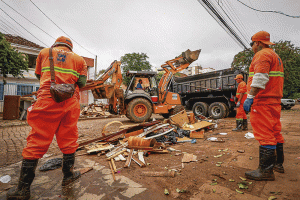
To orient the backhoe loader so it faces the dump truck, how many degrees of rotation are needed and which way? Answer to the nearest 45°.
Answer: approximately 45° to its left

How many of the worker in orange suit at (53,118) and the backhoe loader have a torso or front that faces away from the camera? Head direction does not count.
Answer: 1

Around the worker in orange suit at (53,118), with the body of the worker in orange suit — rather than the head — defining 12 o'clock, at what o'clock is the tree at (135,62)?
The tree is roughly at 1 o'clock from the worker in orange suit.

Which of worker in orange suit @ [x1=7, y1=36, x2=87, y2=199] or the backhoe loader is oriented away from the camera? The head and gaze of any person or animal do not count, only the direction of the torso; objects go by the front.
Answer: the worker in orange suit

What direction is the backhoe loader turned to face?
to the viewer's right

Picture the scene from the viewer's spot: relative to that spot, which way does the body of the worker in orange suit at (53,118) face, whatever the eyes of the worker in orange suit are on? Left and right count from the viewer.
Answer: facing away from the viewer
